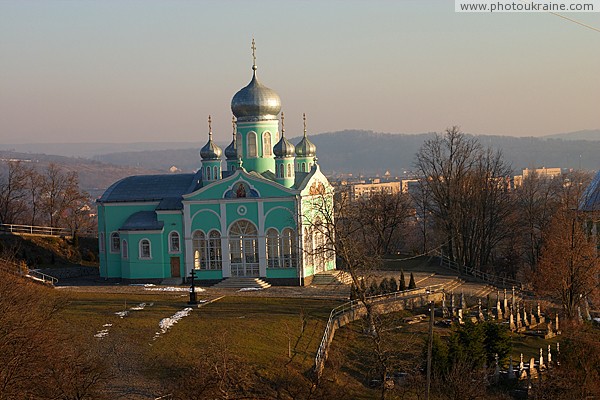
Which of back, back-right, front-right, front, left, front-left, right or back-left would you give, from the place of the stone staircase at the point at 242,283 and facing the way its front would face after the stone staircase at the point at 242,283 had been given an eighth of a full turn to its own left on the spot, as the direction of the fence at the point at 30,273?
back-right

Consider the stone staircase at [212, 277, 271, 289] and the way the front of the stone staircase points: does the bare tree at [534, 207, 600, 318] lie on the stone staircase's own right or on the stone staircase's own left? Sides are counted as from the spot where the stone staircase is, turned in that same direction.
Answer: on the stone staircase's own left

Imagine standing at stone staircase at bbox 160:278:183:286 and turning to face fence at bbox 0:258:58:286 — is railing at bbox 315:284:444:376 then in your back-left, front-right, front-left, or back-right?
back-left

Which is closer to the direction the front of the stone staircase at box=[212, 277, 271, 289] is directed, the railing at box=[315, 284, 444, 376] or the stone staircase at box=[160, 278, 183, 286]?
the railing

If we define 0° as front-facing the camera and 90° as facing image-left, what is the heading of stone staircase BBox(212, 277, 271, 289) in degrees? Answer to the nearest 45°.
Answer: approximately 0°

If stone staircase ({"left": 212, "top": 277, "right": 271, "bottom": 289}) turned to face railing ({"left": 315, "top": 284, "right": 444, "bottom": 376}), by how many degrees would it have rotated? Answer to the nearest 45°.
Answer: approximately 45° to its left

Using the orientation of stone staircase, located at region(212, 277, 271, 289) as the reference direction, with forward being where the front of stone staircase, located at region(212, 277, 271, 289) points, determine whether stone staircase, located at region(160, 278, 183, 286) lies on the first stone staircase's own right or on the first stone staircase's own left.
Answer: on the first stone staircase's own right
